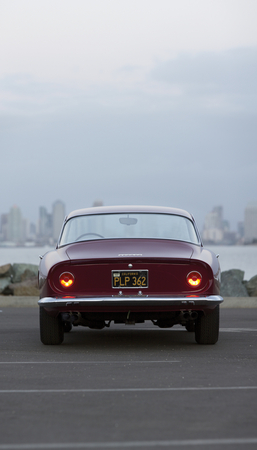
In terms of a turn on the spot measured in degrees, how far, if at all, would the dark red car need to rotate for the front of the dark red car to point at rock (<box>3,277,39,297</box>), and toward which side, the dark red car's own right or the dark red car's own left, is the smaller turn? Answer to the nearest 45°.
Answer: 0° — it already faces it

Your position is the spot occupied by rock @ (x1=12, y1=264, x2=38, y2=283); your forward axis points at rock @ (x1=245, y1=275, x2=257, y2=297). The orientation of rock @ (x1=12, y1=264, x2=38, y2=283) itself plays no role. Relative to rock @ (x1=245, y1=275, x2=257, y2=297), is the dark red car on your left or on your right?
right

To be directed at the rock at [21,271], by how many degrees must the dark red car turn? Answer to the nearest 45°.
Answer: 0° — it already faces it

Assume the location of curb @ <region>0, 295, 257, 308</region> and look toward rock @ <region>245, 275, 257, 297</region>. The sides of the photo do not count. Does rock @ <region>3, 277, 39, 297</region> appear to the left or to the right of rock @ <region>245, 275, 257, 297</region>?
left

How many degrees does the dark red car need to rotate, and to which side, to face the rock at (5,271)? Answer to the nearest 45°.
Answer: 0° — it already faces it

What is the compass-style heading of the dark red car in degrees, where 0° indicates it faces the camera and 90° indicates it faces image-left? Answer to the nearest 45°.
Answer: approximately 180°
